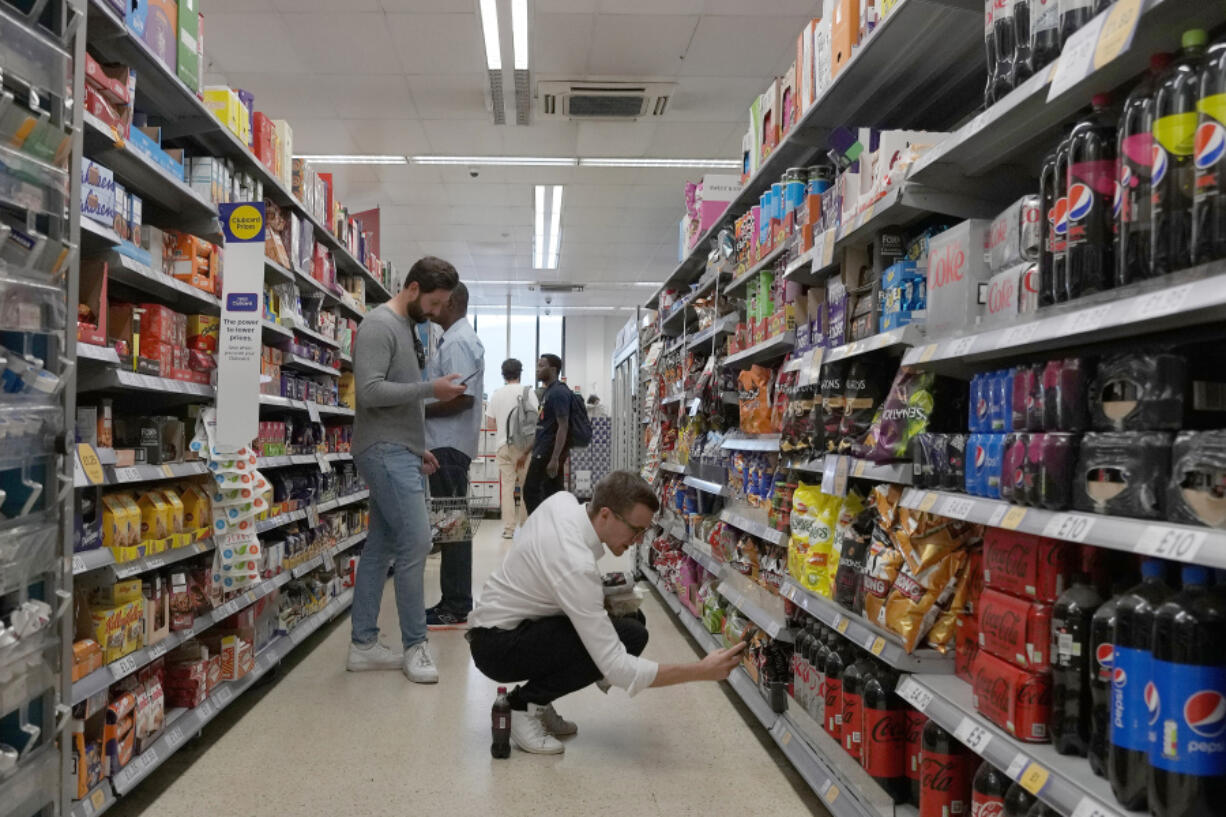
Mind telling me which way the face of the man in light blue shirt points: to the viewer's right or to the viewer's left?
to the viewer's left

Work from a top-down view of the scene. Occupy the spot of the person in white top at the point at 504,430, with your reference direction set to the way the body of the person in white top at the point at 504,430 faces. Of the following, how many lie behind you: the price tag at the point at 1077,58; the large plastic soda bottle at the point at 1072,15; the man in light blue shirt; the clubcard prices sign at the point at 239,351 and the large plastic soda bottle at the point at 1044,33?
5

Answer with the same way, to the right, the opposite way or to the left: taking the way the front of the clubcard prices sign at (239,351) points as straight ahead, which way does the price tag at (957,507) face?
to the right

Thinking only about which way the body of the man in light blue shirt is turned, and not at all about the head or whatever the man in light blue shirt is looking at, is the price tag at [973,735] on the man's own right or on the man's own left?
on the man's own left

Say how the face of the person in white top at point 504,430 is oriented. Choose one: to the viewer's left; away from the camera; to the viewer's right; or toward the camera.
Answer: away from the camera

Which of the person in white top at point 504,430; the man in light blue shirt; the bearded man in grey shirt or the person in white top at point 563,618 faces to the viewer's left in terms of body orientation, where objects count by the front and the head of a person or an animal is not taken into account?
the man in light blue shirt

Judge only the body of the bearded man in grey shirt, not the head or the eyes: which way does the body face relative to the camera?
to the viewer's right

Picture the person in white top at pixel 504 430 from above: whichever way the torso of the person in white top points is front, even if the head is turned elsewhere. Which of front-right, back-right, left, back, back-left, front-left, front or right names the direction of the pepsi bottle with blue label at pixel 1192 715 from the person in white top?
back

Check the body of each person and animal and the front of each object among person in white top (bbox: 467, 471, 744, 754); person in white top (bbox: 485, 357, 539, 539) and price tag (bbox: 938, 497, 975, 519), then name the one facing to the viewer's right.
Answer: person in white top (bbox: 467, 471, 744, 754)

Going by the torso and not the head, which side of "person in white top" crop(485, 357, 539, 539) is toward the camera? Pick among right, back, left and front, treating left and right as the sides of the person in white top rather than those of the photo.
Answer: back

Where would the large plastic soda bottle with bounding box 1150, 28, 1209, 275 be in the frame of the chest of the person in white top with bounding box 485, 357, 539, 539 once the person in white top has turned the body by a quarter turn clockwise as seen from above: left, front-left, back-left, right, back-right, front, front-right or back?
right

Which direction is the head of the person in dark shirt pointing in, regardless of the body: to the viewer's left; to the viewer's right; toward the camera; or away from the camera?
to the viewer's left

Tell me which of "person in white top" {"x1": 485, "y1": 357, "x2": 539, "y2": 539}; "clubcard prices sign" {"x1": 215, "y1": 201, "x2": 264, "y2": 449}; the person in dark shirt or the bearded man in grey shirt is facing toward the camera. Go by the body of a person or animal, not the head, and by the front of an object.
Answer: the clubcard prices sign

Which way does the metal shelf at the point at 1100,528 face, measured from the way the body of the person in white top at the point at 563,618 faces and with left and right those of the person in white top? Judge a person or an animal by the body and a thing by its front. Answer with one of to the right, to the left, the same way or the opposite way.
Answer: the opposite way

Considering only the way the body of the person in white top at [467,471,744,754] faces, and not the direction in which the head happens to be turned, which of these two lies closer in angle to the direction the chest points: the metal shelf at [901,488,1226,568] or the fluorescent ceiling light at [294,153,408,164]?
the metal shelf

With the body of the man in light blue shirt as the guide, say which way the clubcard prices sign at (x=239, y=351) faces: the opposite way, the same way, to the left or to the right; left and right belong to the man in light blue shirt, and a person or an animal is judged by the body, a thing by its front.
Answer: to the left
